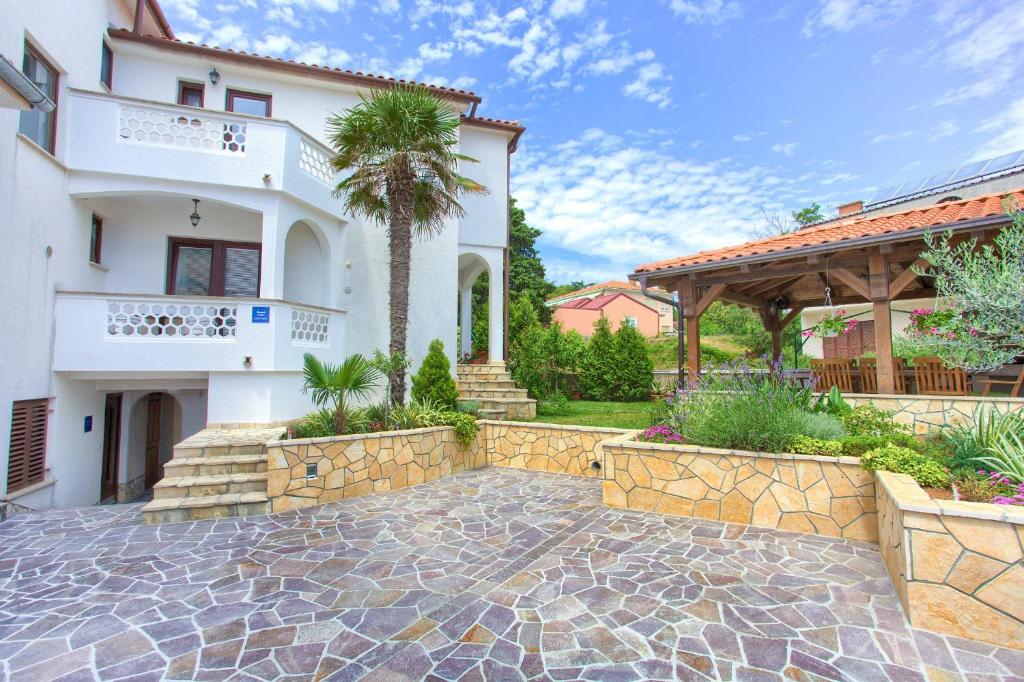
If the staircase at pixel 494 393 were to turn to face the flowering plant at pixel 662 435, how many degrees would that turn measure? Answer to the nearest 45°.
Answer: approximately 45° to its left

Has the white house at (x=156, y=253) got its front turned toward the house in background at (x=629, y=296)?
no

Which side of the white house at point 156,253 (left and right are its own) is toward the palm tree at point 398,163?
front

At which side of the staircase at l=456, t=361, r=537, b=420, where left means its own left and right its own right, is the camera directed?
front

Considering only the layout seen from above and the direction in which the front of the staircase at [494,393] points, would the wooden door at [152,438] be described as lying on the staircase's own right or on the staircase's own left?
on the staircase's own right

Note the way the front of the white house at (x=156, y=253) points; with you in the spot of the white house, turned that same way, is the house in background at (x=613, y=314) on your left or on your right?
on your left

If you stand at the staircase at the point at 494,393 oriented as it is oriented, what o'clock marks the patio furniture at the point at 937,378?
The patio furniture is roughly at 10 o'clock from the staircase.

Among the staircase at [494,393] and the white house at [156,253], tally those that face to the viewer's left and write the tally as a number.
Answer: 0

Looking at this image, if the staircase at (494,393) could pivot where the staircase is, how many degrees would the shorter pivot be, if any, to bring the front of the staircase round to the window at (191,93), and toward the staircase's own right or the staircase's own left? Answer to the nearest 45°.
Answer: approximately 90° to the staircase's own right

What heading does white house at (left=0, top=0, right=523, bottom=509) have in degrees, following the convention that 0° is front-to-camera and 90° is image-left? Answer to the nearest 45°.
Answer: approximately 315°
